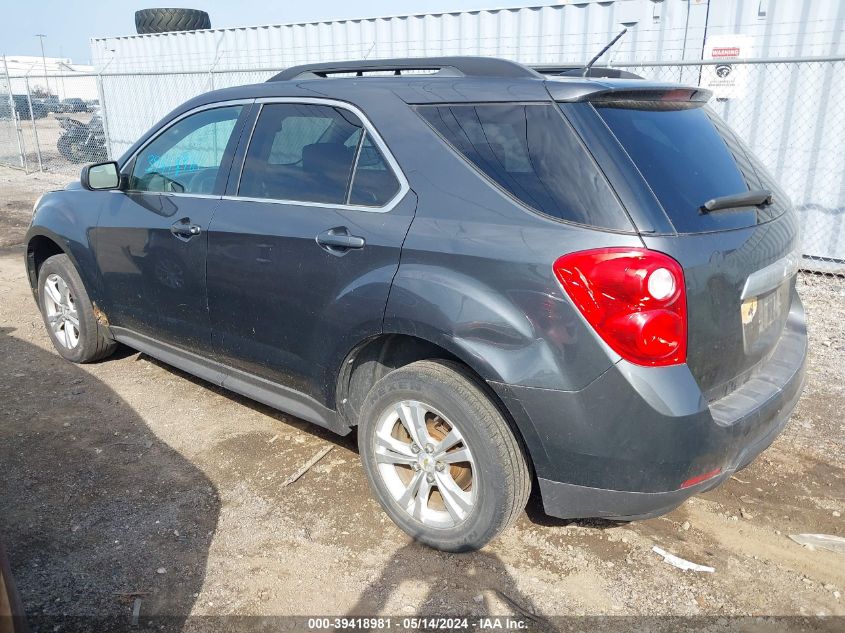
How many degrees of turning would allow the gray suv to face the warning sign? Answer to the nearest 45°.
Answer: approximately 90° to its right

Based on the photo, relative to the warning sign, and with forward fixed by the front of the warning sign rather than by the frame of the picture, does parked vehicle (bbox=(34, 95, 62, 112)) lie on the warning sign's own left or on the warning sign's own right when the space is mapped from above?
on the warning sign's own right

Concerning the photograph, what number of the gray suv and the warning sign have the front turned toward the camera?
1

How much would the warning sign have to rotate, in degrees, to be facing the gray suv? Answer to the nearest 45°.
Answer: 0° — it already faces it

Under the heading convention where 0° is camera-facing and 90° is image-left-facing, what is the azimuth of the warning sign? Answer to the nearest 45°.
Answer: approximately 0°

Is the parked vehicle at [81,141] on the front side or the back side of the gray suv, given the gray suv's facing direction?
on the front side

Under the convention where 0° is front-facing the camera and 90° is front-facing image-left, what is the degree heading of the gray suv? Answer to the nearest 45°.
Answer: approximately 135°

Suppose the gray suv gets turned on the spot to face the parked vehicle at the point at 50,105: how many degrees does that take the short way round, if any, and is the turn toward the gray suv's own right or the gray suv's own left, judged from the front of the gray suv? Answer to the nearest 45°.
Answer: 0° — it already faces it

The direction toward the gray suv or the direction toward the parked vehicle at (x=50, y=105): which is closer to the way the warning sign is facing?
the gray suv
